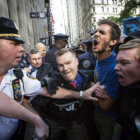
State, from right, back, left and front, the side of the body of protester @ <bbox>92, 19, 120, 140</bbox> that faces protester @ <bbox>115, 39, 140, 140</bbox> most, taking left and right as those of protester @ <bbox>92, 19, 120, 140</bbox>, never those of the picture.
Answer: left

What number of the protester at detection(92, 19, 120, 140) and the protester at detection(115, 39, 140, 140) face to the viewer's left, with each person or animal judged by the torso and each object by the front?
2

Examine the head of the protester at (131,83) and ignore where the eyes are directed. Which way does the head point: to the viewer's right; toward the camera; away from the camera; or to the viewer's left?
to the viewer's left

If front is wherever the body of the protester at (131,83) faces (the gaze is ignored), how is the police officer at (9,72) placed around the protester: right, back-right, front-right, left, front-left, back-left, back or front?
front

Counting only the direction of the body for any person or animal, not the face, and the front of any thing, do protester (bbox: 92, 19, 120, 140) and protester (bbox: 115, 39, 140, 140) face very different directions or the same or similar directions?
same or similar directions

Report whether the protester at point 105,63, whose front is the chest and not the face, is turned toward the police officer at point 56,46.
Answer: no

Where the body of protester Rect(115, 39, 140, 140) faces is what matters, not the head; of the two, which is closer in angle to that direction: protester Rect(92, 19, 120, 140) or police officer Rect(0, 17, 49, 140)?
the police officer

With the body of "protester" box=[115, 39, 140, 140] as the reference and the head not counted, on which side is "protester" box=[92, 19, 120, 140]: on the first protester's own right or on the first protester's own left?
on the first protester's own right

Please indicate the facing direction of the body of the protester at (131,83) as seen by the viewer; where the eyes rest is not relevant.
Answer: to the viewer's left

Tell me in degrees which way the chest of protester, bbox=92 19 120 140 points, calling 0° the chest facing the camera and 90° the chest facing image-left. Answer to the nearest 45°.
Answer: approximately 90°

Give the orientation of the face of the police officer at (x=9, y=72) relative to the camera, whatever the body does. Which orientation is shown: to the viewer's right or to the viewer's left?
to the viewer's right
